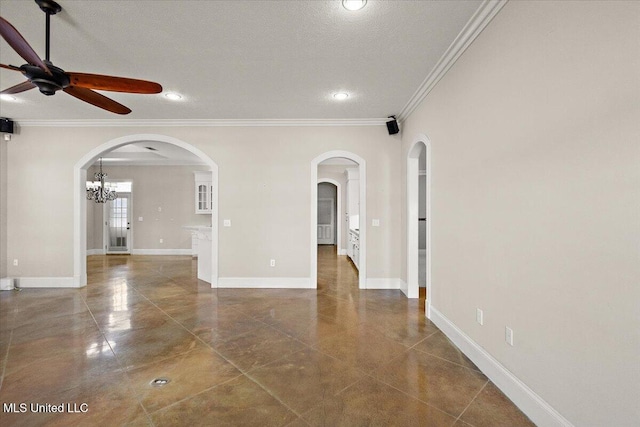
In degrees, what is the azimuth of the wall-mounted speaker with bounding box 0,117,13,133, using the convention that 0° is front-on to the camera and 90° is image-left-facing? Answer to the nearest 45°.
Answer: approximately 315°

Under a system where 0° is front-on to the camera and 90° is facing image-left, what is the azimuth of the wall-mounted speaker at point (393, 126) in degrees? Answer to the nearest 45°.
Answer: approximately 45°

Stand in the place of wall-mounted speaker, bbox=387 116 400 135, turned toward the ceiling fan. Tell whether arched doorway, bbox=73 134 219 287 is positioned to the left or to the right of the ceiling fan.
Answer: right

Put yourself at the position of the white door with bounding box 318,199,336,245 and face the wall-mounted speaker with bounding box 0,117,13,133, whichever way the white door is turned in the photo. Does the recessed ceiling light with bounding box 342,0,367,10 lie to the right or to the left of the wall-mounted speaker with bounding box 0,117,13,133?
left
